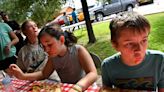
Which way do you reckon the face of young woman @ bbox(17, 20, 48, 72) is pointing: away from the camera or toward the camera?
toward the camera

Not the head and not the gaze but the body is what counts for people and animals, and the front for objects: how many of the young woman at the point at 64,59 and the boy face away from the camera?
0

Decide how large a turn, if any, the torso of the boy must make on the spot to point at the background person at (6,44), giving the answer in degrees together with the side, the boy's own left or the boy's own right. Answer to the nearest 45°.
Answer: approximately 135° to the boy's own right

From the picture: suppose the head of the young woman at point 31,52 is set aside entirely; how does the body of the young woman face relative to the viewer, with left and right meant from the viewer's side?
facing the viewer and to the right of the viewer

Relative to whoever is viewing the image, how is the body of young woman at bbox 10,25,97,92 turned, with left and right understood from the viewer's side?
facing the viewer and to the left of the viewer

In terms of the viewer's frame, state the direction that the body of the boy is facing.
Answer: toward the camera
